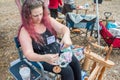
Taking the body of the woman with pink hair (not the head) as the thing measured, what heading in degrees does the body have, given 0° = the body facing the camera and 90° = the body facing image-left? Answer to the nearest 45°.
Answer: approximately 315°

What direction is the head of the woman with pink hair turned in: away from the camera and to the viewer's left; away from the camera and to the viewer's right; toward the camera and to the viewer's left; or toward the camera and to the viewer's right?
toward the camera and to the viewer's right
